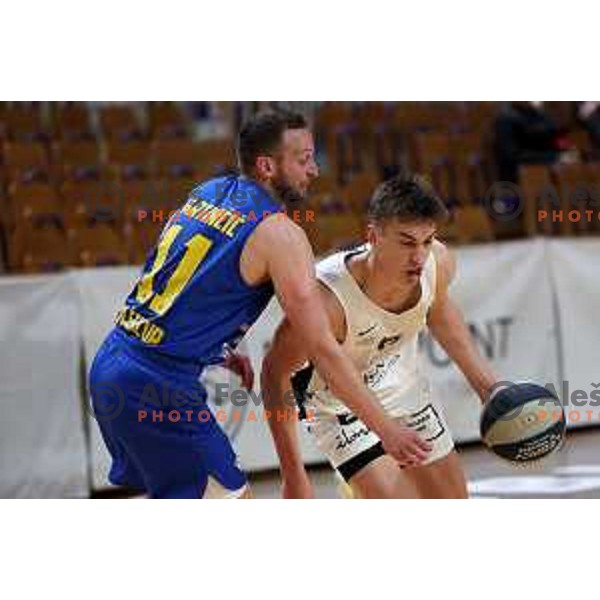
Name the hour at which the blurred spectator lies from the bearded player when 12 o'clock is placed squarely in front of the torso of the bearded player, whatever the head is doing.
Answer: The blurred spectator is roughly at 11 o'clock from the bearded player.

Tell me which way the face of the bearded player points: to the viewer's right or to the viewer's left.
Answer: to the viewer's right

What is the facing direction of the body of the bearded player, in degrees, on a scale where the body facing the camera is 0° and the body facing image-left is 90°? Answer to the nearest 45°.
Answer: approximately 225°

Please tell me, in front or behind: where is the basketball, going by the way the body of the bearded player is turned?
in front
